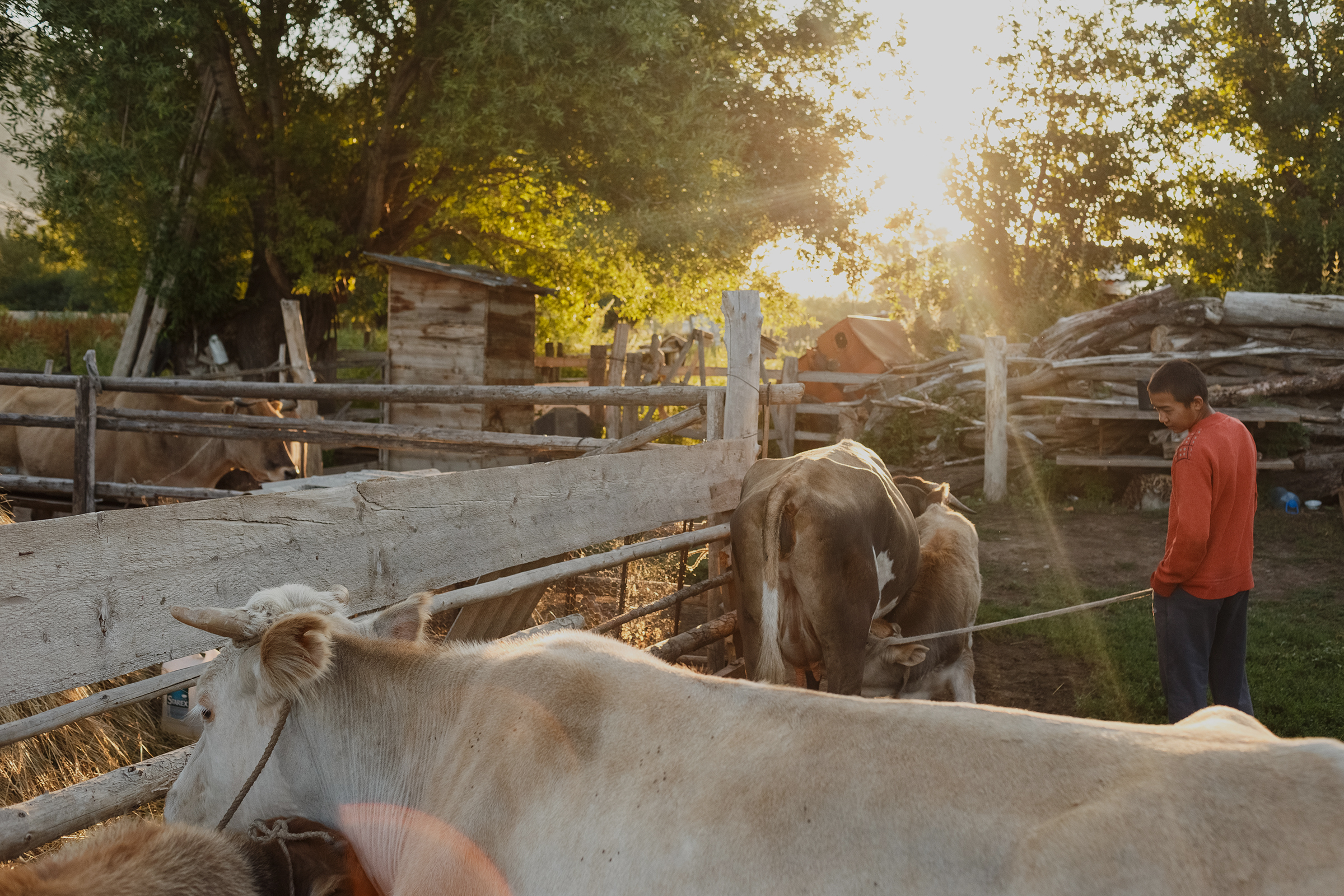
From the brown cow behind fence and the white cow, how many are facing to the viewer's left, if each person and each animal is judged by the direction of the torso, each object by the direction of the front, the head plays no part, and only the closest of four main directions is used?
1

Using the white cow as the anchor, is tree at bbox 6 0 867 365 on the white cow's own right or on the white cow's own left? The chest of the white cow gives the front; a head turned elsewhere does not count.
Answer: on the white cow's own right

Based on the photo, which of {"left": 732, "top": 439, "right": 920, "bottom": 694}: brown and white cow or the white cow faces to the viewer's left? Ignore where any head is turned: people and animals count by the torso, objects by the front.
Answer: the white cow

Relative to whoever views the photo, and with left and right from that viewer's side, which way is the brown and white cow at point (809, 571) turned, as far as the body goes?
facing away from the viewer and to the right of the viewer

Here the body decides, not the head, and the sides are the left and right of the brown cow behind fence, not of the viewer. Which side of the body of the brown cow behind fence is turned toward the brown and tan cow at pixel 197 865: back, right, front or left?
right

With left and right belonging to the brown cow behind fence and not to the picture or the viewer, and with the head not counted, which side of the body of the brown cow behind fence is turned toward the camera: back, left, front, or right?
right

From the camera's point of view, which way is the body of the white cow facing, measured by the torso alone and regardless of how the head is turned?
to the viewer's left
